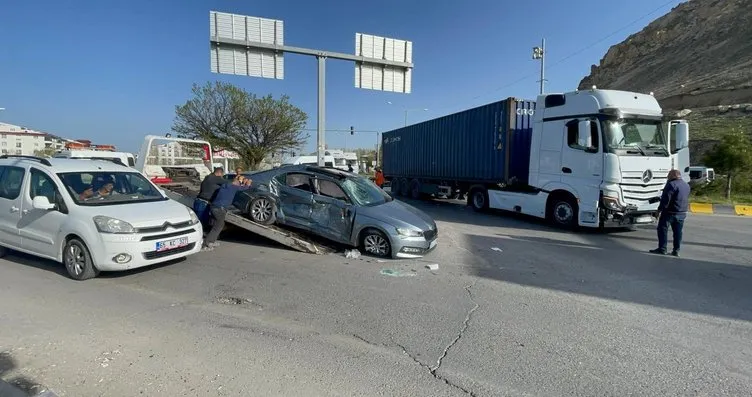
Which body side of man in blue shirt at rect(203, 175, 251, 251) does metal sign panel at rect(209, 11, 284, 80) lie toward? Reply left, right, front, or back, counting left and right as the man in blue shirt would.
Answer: left

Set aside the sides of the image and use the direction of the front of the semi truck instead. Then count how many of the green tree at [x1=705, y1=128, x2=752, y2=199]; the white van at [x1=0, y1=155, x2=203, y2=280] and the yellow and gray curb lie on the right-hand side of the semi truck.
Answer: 1

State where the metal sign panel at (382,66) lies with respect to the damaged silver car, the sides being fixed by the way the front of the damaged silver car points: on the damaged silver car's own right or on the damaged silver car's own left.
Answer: on the damaged silver car's own left

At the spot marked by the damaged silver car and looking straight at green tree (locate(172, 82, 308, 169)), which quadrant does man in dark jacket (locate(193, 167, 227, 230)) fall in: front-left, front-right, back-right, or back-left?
front-left

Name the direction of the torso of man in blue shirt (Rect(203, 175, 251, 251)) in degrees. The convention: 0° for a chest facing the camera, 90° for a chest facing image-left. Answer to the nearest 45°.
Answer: approximately 270°

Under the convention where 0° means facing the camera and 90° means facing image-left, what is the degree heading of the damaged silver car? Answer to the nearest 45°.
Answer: approximately 315°

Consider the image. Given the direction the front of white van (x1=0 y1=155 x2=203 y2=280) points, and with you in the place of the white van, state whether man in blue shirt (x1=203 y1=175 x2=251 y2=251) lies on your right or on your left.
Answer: on your left

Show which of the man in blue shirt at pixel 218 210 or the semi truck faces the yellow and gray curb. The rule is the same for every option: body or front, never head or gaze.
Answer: the man in blue shirt

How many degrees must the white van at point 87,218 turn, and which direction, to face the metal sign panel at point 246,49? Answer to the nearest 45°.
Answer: approximately 90° to its left

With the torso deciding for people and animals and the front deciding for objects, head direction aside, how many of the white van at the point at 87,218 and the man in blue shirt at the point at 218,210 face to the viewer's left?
0

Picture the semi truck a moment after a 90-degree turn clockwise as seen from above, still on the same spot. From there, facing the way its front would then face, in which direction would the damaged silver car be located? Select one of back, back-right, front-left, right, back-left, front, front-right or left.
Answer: front

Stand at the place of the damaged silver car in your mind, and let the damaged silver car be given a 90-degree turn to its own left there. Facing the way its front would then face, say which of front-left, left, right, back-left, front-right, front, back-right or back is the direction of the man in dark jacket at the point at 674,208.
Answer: front-right

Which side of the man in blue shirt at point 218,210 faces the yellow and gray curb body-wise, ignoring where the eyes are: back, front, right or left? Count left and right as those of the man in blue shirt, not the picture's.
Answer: front

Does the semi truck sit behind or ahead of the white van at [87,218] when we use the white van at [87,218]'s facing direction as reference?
ahead

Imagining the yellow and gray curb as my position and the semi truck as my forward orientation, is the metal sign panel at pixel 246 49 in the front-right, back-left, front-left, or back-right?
front-right

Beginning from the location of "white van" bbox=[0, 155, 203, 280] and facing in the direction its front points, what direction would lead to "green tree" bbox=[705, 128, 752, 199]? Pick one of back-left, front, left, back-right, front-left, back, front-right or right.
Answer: front-left

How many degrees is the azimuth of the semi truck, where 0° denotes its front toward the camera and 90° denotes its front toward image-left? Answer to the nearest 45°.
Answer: approximately 315°
